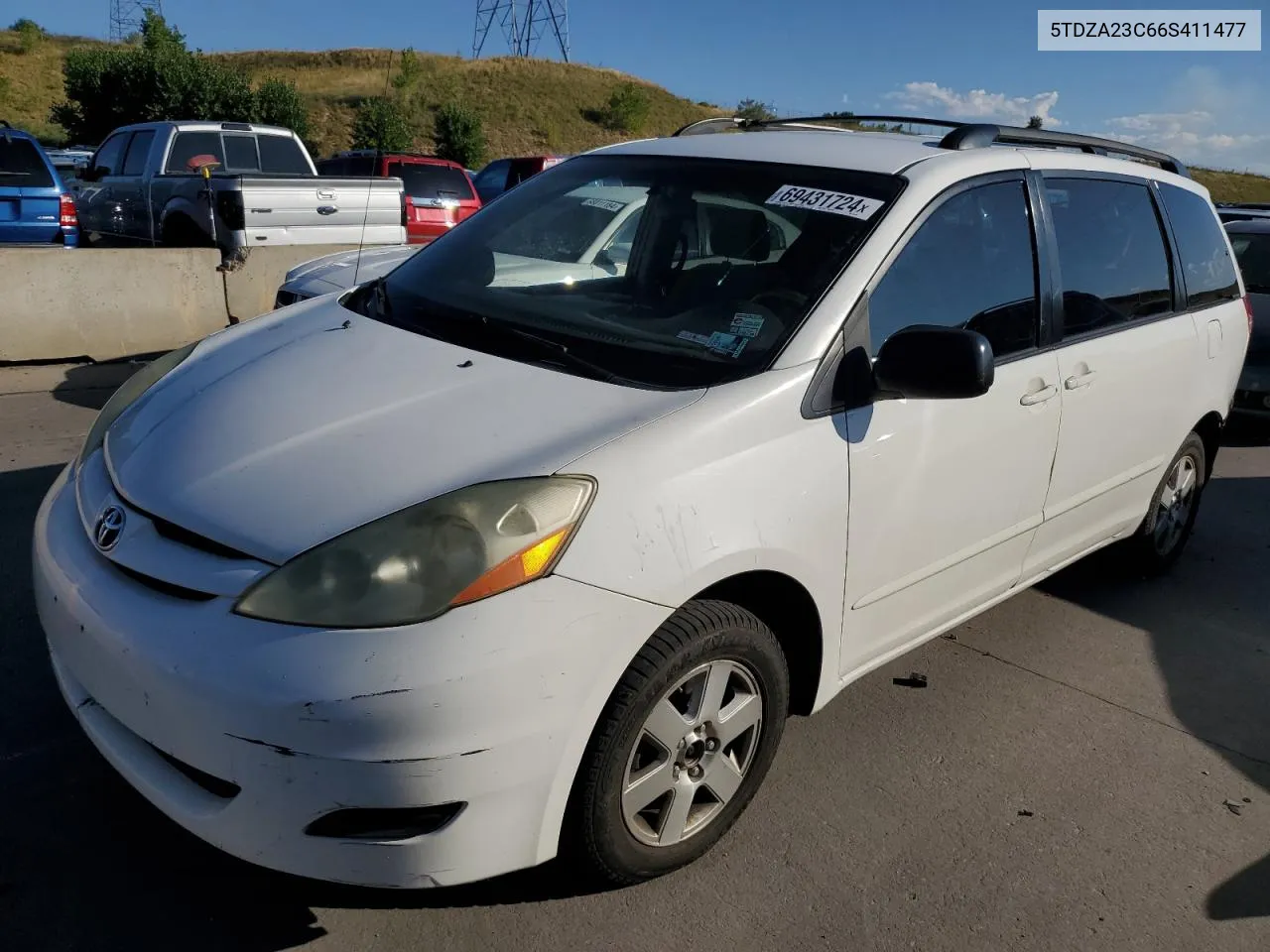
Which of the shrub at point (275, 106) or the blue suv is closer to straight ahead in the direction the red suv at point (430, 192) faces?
the shrub

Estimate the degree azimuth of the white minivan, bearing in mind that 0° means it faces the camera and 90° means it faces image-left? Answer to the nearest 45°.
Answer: approximately 45°

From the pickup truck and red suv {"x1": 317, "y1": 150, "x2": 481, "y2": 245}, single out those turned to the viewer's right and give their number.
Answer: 0

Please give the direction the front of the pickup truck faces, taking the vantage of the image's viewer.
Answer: facing away from the viewer and to the left of the viewer

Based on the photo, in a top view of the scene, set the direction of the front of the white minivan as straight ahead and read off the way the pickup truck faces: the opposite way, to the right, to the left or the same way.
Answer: to the right

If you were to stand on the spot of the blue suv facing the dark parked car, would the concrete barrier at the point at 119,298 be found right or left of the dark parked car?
right

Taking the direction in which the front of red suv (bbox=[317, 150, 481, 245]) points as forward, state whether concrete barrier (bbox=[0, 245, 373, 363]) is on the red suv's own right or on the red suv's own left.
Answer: on the red suv's own left

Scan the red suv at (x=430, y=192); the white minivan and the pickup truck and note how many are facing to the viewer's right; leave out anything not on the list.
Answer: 0

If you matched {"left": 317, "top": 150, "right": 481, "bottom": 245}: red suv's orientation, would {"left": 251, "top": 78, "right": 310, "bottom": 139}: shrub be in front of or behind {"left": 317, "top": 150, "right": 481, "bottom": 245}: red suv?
in front

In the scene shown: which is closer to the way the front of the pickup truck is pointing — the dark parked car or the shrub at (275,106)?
the shrub

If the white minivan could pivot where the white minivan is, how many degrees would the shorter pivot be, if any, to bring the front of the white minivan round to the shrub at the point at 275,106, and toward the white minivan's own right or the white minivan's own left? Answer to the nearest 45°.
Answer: approximately 135° to the white minivan's own right

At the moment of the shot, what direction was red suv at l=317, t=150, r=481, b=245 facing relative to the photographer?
facing away from the viewer and to the left of the viewer

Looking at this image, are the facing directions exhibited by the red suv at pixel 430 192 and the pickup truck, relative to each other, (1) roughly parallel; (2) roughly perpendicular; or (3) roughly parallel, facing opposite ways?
roughly parallel

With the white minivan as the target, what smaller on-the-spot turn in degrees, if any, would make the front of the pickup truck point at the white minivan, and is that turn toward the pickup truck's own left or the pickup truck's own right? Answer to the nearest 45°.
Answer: approximately 135° to the pickup truck's own left

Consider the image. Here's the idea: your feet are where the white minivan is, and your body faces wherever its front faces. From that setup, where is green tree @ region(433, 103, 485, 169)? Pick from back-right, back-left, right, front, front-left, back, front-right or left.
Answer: back-right

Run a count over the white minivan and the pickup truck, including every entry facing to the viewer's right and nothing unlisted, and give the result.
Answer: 0
